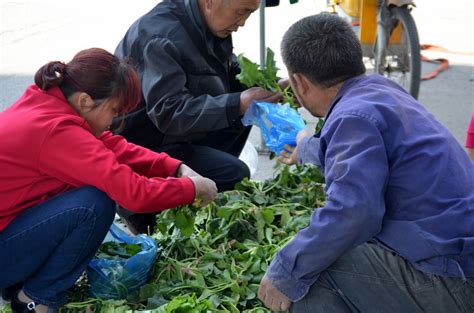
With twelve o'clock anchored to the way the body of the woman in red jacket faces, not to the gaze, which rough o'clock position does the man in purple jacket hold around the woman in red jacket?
The man in purple jacket is roughly at 1 o'clock from the woman in red jacket.

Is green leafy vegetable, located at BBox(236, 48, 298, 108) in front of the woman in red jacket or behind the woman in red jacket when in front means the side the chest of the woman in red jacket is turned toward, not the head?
in front

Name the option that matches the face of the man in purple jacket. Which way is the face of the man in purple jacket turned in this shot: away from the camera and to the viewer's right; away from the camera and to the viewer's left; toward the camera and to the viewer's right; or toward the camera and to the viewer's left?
away from the camera and to the viewer's left

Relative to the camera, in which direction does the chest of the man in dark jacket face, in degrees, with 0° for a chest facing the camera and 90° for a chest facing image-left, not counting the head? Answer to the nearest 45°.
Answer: approximately 315°

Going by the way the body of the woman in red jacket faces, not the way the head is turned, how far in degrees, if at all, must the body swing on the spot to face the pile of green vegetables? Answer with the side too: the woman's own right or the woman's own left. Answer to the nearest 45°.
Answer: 0° — they already face it

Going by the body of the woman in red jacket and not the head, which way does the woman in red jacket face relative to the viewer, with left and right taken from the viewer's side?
facing to the right of the viewer

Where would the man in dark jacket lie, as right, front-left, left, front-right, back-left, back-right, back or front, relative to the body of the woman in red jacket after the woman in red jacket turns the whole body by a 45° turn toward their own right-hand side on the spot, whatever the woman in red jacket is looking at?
left

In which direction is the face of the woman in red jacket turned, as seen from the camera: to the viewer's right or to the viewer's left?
to the viewer's right
